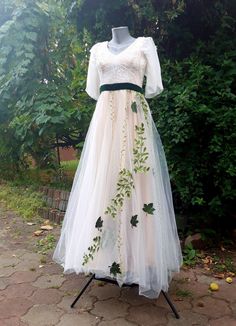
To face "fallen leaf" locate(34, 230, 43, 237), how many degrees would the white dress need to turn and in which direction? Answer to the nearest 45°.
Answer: approximately 135° to its right

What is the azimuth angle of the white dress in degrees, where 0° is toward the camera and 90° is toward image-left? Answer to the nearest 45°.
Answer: approximately 0°

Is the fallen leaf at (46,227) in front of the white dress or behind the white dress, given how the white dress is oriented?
behind
